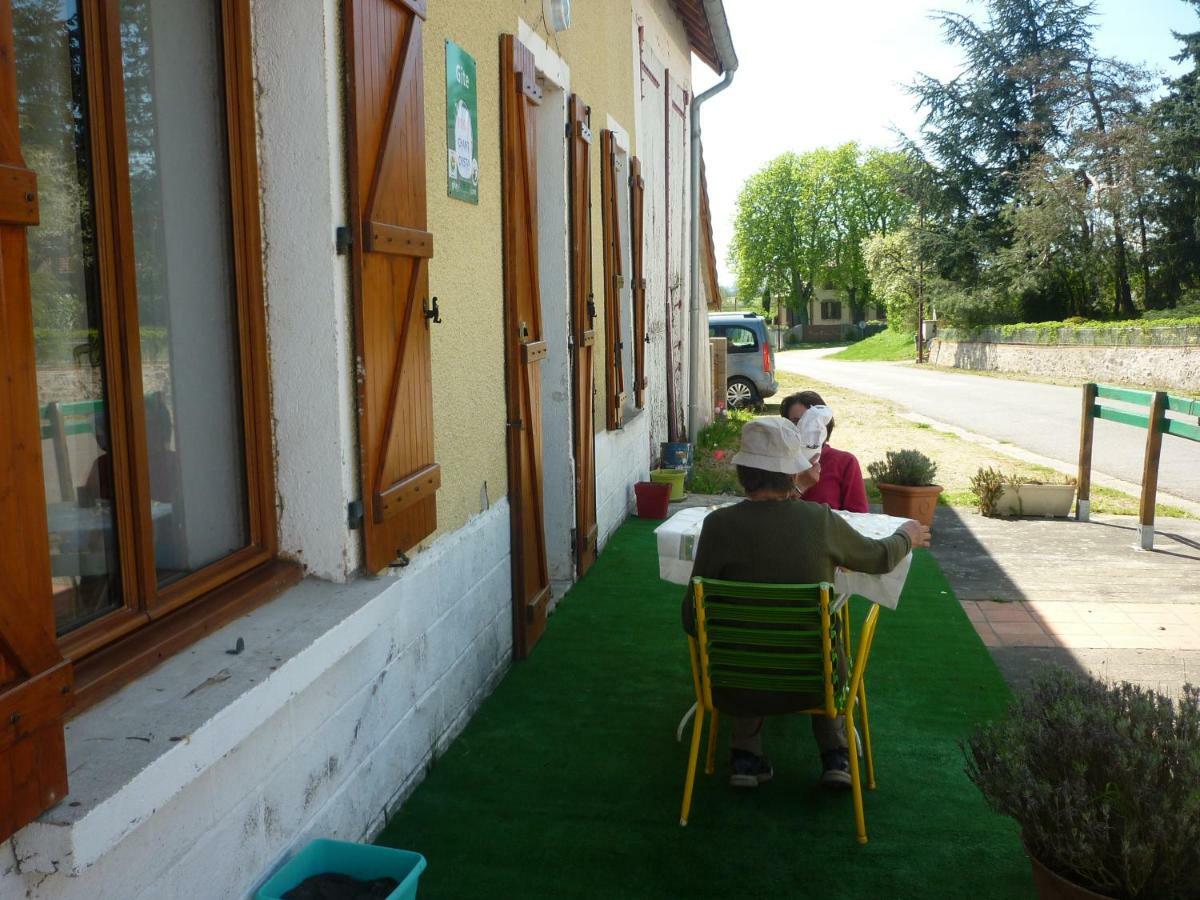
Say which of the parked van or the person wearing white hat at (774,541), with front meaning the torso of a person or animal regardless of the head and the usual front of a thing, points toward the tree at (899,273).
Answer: the person wearing white hat

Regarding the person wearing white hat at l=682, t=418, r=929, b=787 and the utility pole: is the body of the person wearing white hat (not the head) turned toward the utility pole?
yes

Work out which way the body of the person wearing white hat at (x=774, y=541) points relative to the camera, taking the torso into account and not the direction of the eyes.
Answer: away from the camera

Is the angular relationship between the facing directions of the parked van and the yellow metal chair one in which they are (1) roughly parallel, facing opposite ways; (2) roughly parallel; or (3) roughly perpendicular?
roughly perpendicular

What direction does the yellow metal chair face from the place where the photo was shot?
facing away from the viewer

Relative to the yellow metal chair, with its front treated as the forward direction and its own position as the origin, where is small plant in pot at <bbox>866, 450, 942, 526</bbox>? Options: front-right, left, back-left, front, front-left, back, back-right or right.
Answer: front

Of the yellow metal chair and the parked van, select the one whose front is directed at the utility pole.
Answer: the yellow metal chair

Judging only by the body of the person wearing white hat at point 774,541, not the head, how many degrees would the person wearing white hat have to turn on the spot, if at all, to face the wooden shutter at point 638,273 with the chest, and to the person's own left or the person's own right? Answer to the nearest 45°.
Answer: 0° — they already face it

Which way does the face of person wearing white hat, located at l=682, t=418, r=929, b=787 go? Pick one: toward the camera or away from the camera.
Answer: away from the camera

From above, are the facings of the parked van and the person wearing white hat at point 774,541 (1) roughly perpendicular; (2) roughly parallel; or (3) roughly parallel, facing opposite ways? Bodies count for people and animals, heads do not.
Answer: roughly perpendicular

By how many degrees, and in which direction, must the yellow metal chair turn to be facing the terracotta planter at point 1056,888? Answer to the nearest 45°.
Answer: approximately 135° to its right
